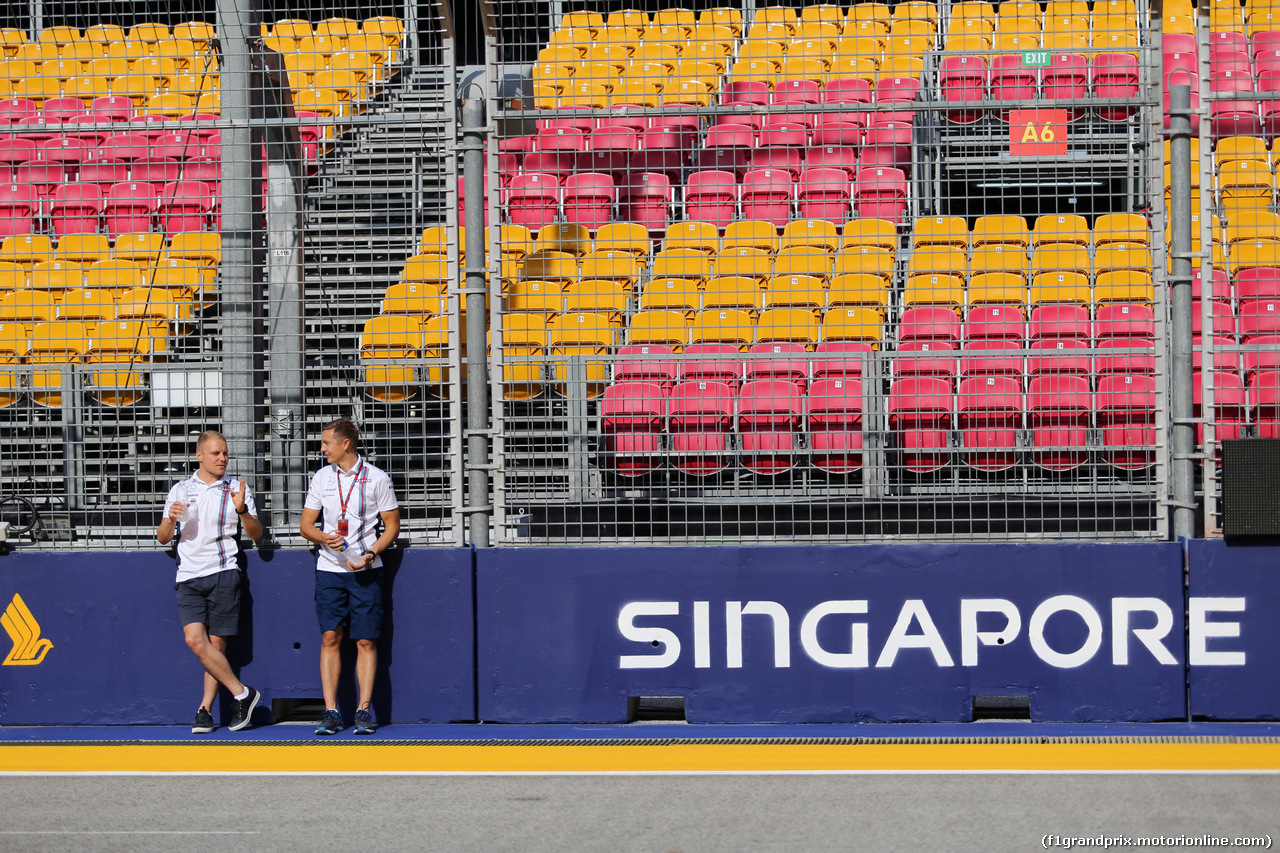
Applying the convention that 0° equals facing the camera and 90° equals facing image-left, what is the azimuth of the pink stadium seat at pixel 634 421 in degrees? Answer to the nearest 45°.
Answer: approximately 0°

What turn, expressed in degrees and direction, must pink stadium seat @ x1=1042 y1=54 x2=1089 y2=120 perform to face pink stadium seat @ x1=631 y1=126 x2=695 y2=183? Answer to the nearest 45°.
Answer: approximately 45° to its right

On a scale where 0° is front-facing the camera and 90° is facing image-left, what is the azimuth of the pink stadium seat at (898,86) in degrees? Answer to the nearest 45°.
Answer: approximately 0°

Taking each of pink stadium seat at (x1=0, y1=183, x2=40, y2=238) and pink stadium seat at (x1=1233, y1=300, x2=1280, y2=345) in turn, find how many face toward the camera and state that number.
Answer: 2

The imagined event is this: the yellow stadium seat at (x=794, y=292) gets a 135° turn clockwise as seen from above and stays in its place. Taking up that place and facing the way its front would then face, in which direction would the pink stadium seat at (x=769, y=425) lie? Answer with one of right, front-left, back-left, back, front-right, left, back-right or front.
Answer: back-left

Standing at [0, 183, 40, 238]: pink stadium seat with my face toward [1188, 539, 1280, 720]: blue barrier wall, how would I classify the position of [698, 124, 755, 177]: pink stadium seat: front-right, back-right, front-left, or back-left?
front-left

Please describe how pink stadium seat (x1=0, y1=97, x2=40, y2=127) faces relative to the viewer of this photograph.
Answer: facing the viewer

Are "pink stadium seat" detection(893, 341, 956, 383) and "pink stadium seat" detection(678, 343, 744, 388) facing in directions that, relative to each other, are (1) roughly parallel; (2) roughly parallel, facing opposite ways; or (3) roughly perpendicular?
roughly parallel

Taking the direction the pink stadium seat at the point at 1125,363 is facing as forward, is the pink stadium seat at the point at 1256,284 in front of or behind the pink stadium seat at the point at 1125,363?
behind

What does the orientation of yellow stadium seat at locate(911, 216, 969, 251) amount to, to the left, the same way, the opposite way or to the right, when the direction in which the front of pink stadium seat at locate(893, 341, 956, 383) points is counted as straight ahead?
the same way

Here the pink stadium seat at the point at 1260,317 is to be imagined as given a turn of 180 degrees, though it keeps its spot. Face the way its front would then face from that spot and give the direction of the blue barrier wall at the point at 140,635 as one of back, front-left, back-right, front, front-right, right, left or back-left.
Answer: back-left

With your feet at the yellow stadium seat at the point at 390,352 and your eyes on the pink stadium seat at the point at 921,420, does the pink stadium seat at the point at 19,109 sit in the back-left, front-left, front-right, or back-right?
back-left

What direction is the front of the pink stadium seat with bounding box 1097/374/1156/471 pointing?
toward the camera

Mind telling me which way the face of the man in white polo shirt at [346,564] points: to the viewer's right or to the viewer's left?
to the viewer's left

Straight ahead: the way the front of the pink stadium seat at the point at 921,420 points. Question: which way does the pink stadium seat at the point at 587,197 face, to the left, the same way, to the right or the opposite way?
the same way

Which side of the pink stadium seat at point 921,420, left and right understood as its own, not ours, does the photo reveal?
front

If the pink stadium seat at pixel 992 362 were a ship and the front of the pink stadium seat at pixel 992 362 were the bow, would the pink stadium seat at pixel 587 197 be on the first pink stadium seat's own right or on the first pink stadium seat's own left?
on the first pink stadium seat's own right

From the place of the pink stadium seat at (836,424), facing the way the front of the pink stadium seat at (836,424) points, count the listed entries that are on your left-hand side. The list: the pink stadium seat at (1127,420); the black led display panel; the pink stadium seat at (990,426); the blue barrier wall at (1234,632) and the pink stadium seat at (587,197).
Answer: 4

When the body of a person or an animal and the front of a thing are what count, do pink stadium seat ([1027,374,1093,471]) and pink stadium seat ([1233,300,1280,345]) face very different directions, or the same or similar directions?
same or similar directions
